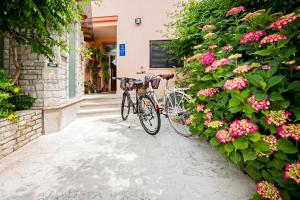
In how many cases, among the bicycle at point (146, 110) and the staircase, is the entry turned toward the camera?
1

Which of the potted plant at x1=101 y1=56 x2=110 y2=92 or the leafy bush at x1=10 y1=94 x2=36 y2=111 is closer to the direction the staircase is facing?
the leafy bush

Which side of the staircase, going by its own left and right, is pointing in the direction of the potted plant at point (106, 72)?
back

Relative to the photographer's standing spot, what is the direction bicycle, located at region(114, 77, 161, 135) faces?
facing away from the viewer and to the left of the viewer

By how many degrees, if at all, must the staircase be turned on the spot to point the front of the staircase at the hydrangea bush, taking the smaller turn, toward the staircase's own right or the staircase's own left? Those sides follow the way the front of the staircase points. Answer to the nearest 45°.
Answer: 0° — it already faces it

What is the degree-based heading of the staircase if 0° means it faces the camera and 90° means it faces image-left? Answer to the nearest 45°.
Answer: approximately 0°

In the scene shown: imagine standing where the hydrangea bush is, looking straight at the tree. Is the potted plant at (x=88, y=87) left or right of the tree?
right
